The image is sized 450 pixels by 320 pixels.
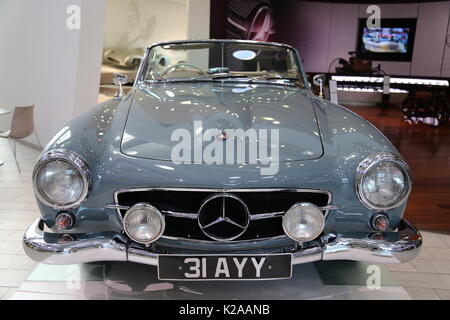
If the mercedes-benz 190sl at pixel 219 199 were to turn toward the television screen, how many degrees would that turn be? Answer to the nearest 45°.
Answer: approximately 180°

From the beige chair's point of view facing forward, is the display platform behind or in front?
behind

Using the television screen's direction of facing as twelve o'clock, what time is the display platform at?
The display platform is roughly at 12 o'clock from the television screen.

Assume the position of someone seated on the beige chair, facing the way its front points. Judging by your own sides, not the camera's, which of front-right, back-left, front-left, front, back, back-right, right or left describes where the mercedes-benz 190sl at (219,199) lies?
back-left

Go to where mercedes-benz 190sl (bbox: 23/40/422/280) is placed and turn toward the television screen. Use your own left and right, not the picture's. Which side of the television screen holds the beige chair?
left

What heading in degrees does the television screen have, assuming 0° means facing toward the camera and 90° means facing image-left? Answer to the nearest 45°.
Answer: approximately 0°
